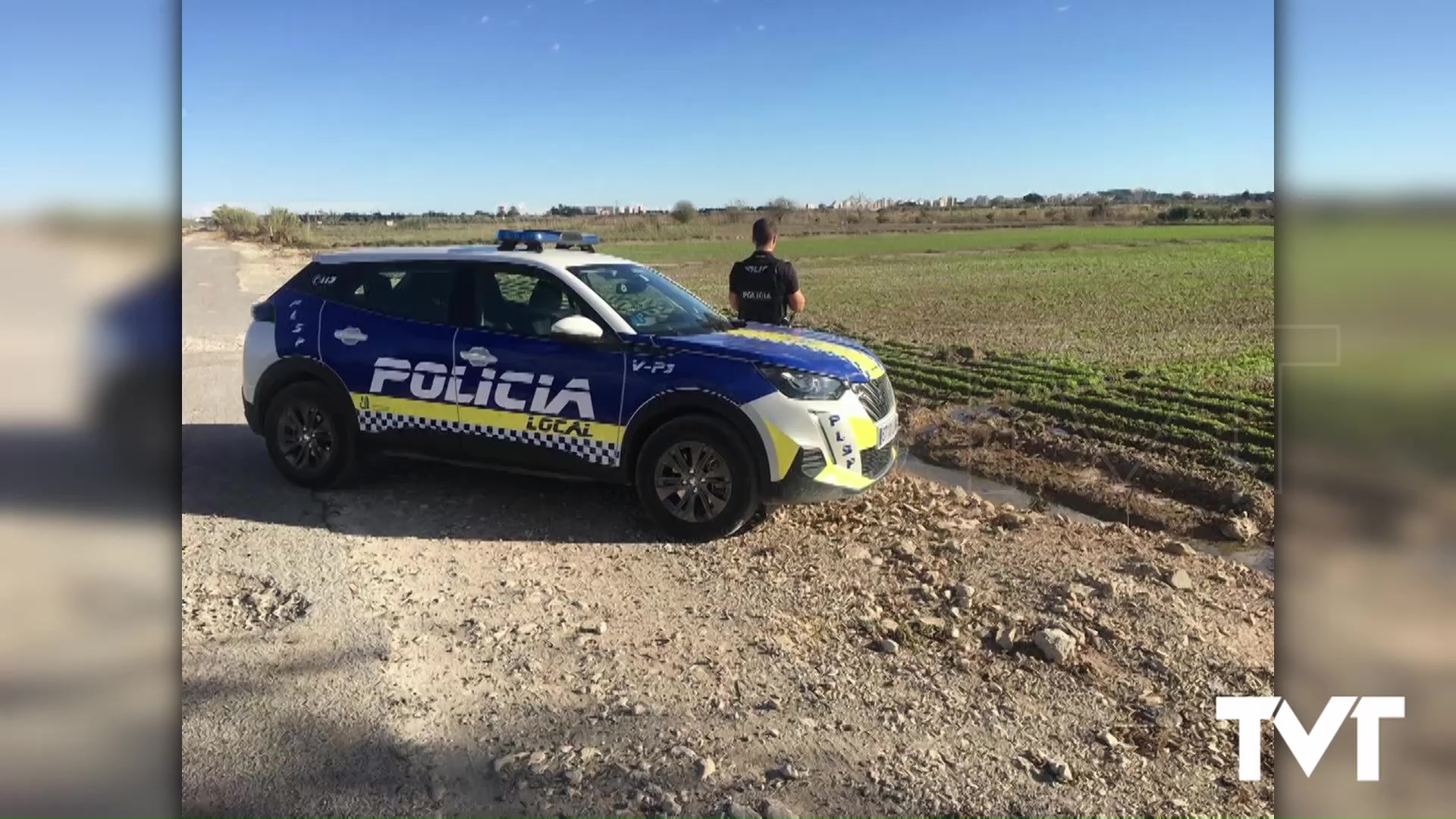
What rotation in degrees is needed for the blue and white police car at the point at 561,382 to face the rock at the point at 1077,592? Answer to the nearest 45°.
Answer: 0° — it already faces it

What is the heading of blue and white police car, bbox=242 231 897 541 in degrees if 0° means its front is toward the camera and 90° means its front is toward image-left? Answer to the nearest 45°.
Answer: approximately 315°

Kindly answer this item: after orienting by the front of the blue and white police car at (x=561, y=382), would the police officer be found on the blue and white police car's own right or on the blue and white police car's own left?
on the blue and white police car's own left

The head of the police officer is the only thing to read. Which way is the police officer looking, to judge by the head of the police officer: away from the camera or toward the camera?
away from the camera

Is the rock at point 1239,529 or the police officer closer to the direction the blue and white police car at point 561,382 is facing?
the rock

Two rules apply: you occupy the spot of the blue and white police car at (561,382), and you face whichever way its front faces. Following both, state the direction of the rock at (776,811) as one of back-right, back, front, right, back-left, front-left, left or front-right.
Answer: front-right
